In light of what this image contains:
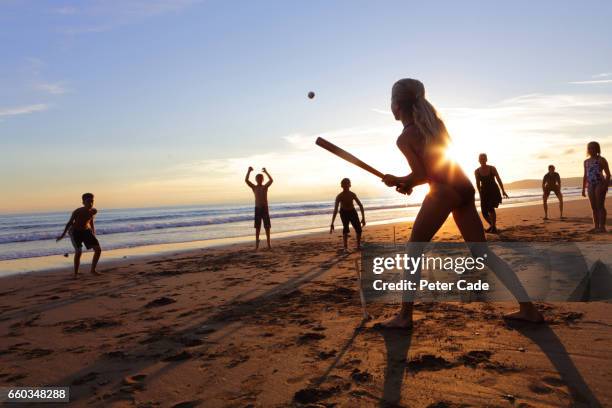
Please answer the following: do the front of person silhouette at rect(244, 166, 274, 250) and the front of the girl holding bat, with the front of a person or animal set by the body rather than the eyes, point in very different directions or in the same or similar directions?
very different directions

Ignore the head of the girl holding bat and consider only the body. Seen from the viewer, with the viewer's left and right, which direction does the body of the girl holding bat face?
facing away from the viewer and to the left of the viewer

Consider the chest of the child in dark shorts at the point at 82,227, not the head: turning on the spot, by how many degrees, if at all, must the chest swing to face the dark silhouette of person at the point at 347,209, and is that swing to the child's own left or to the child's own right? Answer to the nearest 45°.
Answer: approximately 45° to the child's own left

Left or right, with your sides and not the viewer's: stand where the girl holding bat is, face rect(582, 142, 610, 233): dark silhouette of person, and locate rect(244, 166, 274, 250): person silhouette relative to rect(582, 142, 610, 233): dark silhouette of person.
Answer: left

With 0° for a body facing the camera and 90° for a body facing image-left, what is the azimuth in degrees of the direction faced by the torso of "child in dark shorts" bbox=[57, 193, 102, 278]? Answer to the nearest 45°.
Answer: approximately 315°

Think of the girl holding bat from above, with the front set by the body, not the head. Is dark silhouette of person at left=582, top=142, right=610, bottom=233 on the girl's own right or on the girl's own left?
on the girl's own right

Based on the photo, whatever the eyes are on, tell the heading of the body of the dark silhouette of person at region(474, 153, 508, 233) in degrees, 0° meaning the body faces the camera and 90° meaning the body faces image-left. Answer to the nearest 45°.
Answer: approximately 45°

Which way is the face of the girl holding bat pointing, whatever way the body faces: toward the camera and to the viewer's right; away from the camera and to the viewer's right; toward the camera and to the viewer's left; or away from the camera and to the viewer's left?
away from the camera and to the viewer's left

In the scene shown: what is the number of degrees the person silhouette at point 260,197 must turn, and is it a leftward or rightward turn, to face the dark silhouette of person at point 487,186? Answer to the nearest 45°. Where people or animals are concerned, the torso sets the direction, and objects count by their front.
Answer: approximately 90° to its left

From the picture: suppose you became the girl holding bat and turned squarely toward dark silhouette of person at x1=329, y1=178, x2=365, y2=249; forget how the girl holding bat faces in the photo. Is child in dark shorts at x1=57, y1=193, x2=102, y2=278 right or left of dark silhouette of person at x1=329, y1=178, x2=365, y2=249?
left

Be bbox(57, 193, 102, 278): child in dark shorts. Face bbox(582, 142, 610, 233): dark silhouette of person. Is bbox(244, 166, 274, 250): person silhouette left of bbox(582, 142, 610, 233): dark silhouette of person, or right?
left

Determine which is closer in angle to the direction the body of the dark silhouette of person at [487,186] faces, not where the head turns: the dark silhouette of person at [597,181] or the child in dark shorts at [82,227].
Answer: the child in dark shorts

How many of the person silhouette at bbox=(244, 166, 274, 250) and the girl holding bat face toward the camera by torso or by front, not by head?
1
